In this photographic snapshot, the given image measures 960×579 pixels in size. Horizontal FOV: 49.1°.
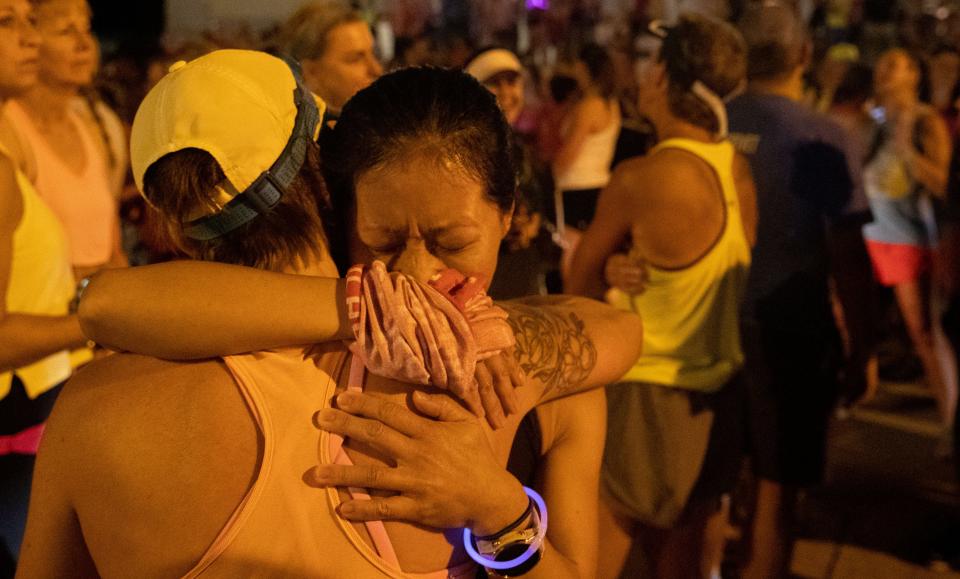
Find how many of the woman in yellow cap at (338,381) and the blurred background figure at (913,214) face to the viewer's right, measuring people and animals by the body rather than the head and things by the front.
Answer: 0

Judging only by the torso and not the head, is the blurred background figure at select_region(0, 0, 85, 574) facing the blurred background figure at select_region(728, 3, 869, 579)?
yes

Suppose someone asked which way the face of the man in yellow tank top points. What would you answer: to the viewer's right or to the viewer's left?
to the viewer's left

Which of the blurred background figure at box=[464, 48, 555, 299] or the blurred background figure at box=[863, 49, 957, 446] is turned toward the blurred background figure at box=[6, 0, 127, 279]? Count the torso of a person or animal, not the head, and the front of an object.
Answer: the blurred background figure at box=[863, 49, 957, 446]

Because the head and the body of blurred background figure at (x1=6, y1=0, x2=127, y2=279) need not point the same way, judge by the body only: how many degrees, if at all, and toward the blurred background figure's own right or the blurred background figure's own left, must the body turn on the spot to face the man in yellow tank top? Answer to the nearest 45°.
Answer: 0° — they already face them

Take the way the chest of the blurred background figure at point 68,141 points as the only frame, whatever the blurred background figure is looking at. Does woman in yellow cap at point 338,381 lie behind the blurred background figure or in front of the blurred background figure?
in front

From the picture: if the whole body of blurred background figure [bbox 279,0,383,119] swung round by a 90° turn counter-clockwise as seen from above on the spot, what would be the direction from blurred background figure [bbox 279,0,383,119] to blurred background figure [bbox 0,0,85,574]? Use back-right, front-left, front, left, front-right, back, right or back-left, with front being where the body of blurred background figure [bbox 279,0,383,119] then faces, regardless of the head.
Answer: back-left

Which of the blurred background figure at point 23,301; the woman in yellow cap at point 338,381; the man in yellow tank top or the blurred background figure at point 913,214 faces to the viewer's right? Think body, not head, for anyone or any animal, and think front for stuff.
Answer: the blurred background figure at point 23,301

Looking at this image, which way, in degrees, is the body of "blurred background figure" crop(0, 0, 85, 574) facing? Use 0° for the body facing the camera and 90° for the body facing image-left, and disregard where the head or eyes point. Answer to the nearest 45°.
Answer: approximately 270°

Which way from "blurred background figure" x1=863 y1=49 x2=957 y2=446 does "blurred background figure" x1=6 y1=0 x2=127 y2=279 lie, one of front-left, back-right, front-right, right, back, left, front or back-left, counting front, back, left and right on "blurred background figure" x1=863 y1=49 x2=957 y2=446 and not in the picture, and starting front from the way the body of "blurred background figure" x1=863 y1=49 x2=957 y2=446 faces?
front
